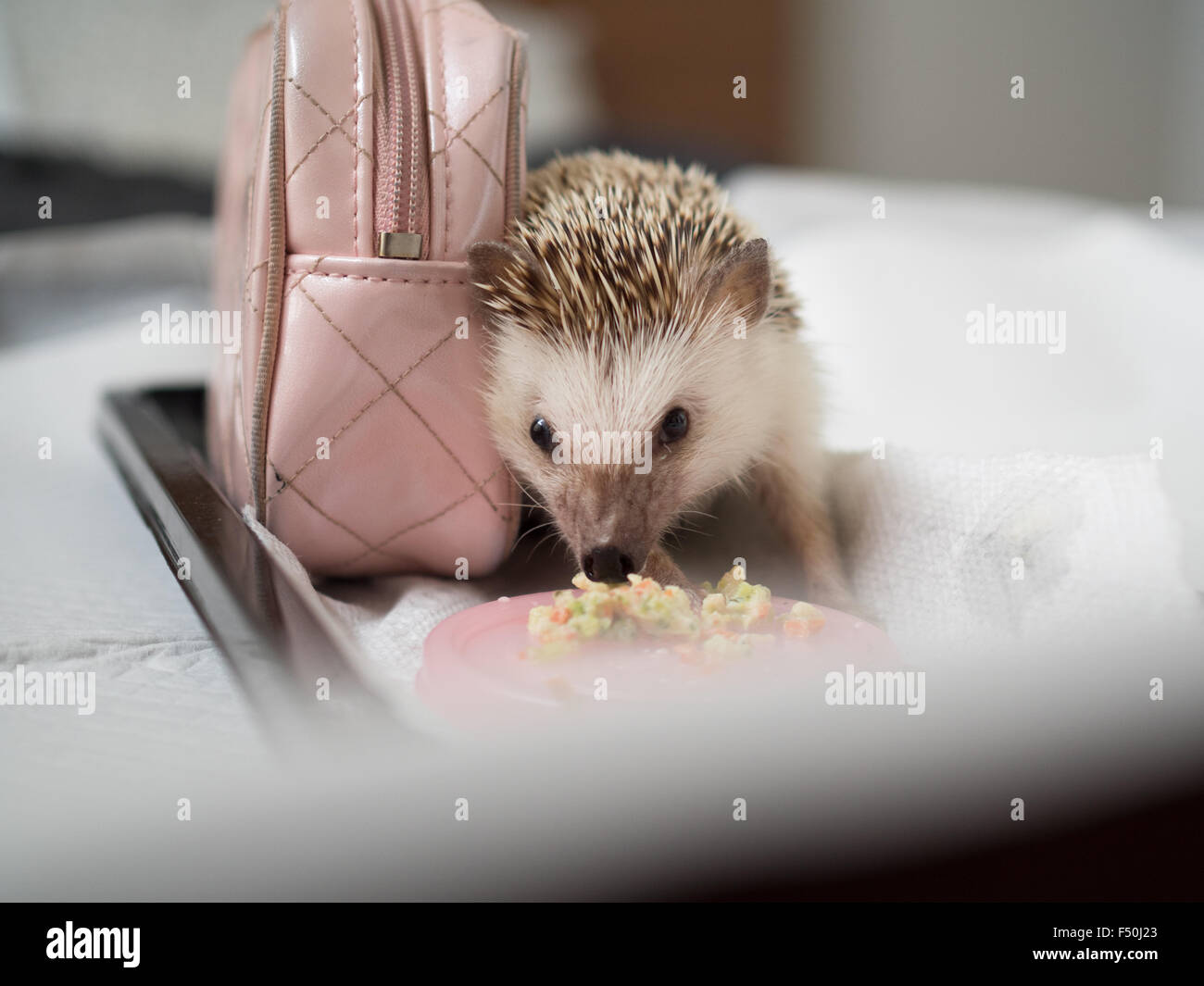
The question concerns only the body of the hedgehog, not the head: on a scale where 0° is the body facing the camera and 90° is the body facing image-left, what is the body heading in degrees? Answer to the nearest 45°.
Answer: approximately 0°
